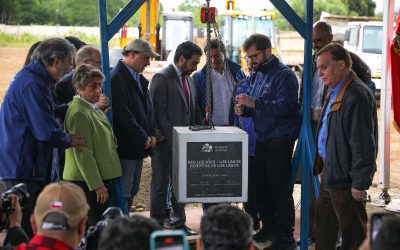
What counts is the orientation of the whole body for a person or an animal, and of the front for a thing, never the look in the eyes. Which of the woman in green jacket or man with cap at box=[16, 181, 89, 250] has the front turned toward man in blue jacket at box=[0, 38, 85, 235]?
the man with cap

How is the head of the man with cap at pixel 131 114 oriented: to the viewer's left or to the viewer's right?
to the viewer's right

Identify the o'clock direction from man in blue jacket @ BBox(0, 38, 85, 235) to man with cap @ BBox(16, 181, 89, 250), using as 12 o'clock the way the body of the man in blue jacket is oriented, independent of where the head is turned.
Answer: The man with cap is roughly at 3 o'clock from the man in blue jacket.

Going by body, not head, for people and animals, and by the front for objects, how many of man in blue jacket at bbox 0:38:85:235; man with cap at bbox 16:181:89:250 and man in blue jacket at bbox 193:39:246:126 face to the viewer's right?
1

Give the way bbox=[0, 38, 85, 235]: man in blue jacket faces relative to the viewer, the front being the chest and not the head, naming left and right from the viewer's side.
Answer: facing to the right of the viewer

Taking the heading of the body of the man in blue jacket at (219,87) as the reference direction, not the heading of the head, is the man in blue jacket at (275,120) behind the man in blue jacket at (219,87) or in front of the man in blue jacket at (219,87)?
in front

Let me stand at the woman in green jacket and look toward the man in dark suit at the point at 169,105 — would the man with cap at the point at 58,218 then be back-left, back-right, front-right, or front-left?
back-right

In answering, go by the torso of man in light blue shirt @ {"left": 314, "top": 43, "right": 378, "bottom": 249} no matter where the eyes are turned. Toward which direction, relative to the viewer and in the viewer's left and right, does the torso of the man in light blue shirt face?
facing the viewer and to the left of the viewer

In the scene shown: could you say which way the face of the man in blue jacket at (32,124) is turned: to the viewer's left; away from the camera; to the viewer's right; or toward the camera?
to the viewer's right

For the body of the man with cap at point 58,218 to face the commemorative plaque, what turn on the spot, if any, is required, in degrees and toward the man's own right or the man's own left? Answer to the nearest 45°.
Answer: approximately 45° to the man's own right

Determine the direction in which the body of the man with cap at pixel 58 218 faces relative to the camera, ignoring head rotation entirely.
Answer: away from the camera

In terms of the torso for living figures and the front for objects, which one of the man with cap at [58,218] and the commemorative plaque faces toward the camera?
the commemorative plaque

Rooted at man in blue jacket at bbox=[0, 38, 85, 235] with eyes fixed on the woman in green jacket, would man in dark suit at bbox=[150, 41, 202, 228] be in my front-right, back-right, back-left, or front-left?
front-left

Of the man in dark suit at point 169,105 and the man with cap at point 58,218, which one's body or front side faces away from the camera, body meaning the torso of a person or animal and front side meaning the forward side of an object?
the man with cap

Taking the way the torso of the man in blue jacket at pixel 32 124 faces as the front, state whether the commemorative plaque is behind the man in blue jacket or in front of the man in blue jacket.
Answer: in front

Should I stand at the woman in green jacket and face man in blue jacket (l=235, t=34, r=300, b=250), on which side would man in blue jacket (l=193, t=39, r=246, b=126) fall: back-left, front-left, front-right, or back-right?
front-left

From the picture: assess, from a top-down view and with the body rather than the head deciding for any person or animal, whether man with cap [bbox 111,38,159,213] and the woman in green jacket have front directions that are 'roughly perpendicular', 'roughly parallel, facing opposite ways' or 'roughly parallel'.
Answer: roughly parallel

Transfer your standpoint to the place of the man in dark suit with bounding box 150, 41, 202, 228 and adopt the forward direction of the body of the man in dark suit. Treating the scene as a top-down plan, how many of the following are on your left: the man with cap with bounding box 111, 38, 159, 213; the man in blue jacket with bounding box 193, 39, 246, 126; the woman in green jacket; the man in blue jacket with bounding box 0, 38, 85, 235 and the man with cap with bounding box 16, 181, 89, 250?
1

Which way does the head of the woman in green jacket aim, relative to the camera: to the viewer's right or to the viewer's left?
to the viewer's right
